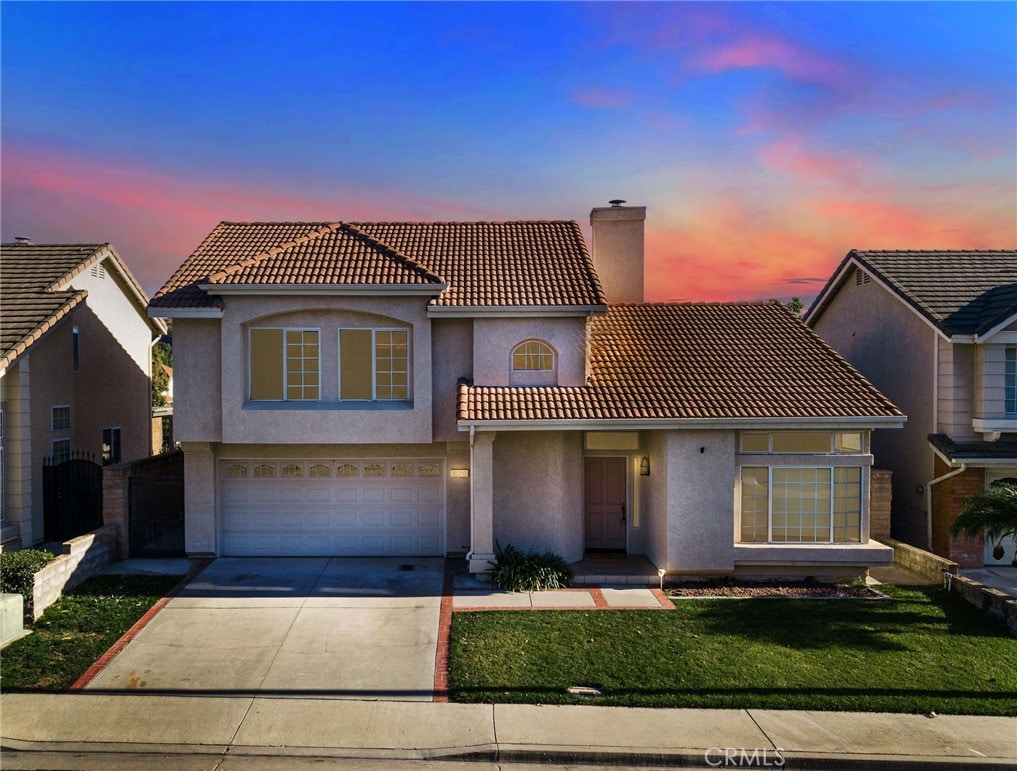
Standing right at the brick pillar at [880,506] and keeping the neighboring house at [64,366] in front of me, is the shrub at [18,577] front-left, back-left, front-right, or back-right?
front-left

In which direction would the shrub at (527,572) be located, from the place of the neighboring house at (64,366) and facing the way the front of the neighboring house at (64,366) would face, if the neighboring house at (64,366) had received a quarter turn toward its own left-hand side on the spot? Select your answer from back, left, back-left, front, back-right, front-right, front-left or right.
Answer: front

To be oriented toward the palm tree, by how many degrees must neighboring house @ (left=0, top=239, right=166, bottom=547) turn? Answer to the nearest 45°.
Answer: approximately 90° to its left

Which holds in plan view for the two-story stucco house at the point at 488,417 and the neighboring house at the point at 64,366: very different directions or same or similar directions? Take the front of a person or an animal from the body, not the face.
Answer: same or similar directions

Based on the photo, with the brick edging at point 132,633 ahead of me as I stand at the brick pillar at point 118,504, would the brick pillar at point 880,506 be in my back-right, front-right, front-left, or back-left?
front-left

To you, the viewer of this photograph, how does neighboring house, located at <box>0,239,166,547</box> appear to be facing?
facing the viewer and to the left of the viewer

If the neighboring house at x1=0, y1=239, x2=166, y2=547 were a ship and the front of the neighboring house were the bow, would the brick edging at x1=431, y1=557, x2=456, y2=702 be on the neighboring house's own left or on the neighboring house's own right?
on the neighboring house's own left

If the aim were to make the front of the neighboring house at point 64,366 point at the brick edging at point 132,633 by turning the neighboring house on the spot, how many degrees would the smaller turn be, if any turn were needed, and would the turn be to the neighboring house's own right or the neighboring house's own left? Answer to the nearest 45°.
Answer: approximately 45° to the neighboring house's own left

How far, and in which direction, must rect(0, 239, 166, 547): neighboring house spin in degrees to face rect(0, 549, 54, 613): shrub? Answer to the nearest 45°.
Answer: approximately 45° to its left

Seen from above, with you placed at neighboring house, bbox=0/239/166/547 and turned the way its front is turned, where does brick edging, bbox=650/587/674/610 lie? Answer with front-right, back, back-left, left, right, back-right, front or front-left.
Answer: left

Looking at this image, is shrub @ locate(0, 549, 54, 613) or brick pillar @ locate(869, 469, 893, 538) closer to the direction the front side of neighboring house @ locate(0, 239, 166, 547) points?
the shrub

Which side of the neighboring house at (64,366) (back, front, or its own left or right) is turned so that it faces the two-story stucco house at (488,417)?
left

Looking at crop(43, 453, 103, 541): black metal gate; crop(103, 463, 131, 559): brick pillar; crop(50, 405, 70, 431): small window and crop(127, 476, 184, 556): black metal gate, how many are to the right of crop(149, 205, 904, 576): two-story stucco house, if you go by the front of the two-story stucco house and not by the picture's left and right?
4

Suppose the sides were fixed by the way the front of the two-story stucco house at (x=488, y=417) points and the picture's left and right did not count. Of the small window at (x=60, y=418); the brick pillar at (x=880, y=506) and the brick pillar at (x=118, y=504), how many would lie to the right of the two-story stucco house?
2

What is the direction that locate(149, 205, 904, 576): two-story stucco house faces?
toward the camera

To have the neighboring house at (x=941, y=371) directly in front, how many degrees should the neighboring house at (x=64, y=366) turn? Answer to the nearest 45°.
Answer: approximately 90° to its left

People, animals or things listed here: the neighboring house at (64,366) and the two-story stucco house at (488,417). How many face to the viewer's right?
0
